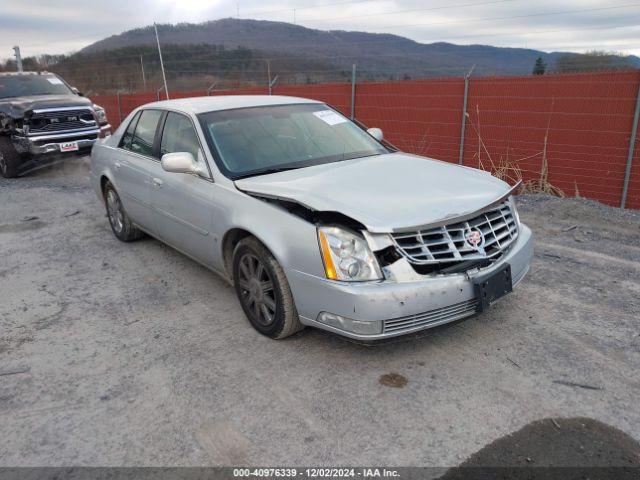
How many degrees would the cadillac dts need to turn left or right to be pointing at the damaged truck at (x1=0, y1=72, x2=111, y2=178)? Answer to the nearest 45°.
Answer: approximately 180°

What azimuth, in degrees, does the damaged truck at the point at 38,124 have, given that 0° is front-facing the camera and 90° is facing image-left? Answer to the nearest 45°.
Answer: approximately 315°

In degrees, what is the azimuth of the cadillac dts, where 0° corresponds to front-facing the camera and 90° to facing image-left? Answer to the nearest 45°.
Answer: approximately 315°
